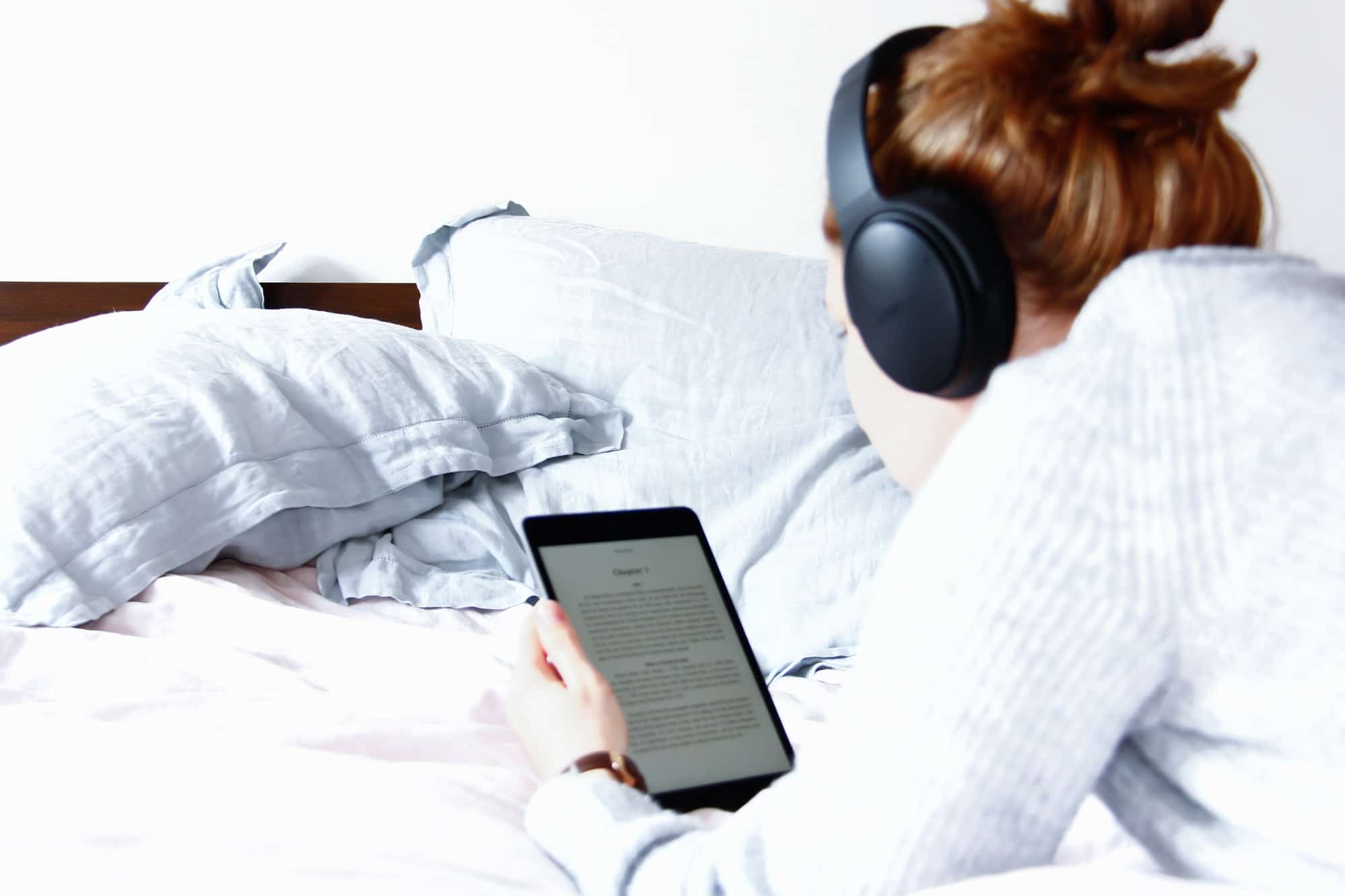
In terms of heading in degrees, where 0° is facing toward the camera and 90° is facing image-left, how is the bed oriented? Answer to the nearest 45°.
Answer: approximately 0°
